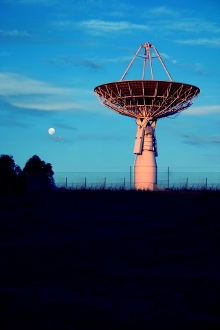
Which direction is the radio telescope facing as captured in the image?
away from the camera
